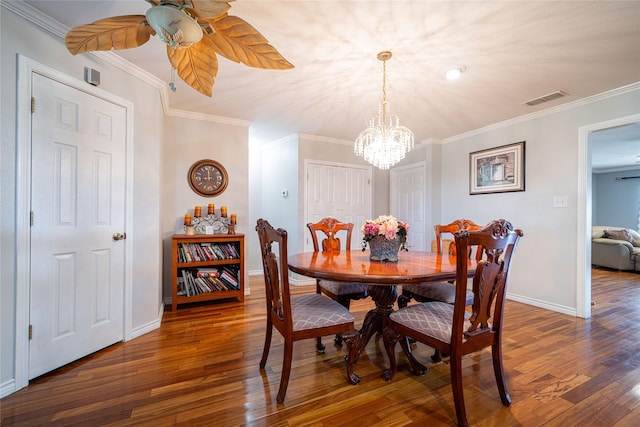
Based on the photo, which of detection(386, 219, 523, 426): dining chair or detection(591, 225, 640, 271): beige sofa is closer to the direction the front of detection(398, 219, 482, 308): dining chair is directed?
the dining chair

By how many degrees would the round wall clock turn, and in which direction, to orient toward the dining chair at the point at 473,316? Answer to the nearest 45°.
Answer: approximately 45° to its left

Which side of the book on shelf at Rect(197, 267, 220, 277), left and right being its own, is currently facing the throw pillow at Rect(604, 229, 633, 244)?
left

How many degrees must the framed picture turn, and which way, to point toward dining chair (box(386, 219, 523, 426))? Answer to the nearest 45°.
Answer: approximately 45° to its left

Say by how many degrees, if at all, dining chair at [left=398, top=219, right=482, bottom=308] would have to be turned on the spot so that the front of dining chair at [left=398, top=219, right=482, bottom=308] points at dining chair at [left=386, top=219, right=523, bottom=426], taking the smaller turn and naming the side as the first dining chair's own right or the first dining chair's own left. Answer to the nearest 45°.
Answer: approximately 45° to the first dining chair's own left

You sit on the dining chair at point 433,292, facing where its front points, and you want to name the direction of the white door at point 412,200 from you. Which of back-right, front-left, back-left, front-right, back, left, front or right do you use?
back-right

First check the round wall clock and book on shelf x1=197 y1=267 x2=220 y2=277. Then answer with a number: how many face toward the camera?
2

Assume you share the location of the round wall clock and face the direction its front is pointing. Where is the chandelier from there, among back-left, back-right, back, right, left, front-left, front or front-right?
front-left

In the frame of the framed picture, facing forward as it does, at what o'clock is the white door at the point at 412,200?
The white door is roughly at 2 o'clock from the framed picture.

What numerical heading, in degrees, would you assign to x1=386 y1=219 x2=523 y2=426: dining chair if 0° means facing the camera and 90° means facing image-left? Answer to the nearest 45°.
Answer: approximately 135°

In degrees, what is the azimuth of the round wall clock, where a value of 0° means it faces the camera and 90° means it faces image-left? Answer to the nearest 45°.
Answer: approximately 0°

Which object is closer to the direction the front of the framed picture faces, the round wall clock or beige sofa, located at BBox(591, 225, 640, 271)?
the round wall clock

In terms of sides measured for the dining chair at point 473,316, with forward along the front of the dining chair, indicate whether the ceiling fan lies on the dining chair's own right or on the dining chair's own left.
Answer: on the dining chair's own left
